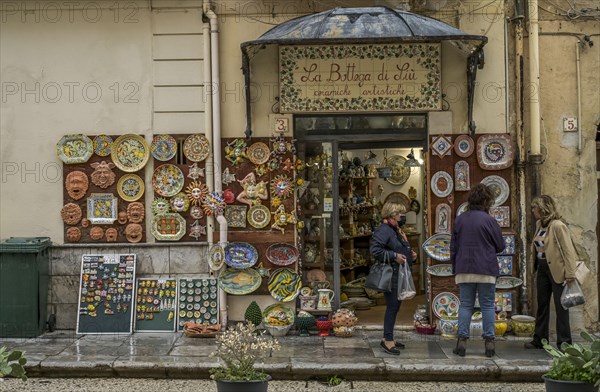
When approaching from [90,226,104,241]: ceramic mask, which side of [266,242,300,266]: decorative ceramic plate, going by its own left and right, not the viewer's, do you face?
right

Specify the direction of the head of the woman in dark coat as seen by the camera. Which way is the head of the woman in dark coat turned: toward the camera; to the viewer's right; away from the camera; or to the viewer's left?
to the viewer's right

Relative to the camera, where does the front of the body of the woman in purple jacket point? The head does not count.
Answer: away from the camera

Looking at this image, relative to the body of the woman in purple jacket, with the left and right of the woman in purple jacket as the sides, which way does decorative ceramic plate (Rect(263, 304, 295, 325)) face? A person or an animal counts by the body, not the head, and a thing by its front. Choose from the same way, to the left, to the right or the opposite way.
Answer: the opposite way

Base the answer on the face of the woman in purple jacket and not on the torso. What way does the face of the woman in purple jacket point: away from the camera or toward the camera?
away from the camera

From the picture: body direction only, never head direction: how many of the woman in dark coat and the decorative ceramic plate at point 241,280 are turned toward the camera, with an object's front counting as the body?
1

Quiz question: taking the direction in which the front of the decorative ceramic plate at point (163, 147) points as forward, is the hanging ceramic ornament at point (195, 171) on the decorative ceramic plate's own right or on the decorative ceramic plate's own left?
on the decorative ceramic plate's own left

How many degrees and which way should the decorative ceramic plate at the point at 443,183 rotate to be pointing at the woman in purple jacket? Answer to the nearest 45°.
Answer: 0° — it already faces them

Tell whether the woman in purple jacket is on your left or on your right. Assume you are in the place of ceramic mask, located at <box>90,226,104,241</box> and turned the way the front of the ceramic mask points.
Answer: on your left

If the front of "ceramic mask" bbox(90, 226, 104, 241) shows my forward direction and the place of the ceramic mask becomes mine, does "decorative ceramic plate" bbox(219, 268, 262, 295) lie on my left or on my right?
on my left

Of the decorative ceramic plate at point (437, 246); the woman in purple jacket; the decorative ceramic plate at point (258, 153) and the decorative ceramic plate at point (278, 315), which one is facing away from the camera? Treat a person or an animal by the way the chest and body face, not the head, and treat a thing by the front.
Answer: the woman in purple jacket

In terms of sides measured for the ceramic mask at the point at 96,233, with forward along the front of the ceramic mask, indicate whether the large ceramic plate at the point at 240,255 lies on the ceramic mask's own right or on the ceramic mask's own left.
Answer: on the ceramic mask's own left
